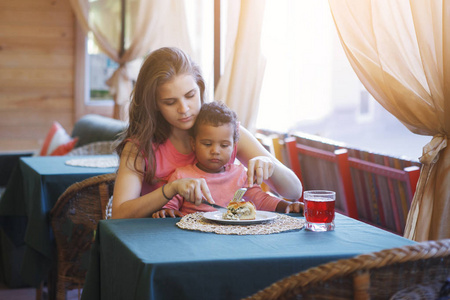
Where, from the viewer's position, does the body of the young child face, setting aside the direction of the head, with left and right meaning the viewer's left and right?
facing the viewer

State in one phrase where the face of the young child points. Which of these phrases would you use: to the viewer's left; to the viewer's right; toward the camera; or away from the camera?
toward the camera

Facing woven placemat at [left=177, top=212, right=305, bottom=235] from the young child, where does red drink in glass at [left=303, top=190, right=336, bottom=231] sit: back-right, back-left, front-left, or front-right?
front-left

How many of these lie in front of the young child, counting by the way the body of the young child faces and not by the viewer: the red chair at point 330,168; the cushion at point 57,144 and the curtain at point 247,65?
0

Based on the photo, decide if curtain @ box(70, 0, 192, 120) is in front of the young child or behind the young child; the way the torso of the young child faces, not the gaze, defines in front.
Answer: behind

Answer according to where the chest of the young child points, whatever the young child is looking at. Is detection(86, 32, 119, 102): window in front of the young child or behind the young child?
behind

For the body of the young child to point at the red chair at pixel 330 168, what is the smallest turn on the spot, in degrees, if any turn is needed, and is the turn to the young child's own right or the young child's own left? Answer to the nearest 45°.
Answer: approximately 135° to the young child's own left

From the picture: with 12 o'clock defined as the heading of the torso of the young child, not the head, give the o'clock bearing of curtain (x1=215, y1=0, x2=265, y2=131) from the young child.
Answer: The curtain is roughly at 6 o'clock from the young child.

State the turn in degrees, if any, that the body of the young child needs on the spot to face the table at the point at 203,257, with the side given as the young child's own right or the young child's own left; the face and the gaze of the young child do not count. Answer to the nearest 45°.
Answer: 0° — they already face it

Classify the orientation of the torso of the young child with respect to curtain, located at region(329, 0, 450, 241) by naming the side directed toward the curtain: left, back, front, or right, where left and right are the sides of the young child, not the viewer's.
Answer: left

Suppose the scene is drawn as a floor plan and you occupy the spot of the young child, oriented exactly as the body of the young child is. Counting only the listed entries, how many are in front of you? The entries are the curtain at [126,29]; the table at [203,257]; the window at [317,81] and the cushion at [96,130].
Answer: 1

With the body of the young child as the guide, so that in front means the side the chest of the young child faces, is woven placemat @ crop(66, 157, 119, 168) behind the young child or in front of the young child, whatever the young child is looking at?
behind

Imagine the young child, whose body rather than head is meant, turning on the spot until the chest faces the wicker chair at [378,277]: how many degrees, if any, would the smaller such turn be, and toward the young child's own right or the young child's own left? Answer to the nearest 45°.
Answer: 0° — they already face it
